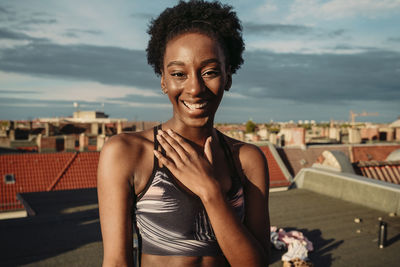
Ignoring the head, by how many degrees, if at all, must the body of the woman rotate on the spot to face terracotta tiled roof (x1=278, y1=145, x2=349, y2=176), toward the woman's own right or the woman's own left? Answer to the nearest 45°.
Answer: approximately 180°

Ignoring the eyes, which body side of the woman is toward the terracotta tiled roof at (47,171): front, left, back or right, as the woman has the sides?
back

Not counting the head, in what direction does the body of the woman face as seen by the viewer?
toward the camera

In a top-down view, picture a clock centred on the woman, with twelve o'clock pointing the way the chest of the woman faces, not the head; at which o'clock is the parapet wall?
The parapet wall is roughly at 7 o'clock from the woman.

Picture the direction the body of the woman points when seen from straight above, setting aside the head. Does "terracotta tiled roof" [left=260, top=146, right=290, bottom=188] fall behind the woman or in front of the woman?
behind

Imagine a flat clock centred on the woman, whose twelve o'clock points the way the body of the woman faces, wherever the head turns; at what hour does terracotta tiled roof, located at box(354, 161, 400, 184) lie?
The terracotta tiled roof is roughly at 7 o'clock from the woman.

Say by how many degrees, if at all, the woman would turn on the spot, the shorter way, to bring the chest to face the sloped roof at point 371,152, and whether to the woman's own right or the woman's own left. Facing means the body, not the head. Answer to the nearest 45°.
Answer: approximately 135° to the woman's own left
